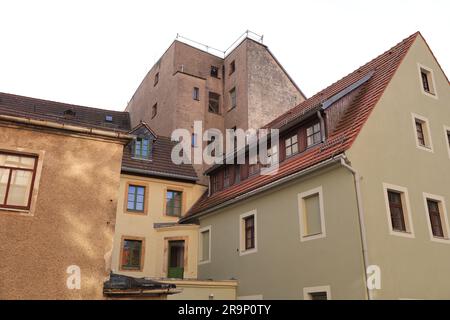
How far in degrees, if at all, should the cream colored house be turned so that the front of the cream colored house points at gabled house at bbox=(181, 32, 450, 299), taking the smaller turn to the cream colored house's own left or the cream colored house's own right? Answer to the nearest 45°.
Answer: approximately 45° to the cream colored house's own left

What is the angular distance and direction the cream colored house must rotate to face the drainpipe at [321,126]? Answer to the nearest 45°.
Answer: approximately 45° to its left

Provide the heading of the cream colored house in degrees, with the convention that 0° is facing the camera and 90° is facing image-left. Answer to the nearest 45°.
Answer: approximately 0°
